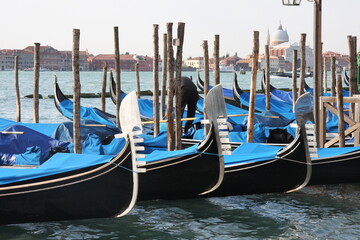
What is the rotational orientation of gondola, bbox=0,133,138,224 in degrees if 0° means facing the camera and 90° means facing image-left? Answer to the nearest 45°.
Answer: approximately 270°

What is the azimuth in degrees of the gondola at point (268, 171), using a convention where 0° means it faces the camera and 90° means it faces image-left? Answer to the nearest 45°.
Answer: approximately 270°

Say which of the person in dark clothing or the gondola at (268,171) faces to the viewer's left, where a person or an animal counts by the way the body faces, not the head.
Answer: the person in dark clothing

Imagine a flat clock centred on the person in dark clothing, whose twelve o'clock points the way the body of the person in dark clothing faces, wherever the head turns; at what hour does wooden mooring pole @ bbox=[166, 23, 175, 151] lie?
The wooden mooring pole is roughly at 9 o'clock from the person in dark clothing.

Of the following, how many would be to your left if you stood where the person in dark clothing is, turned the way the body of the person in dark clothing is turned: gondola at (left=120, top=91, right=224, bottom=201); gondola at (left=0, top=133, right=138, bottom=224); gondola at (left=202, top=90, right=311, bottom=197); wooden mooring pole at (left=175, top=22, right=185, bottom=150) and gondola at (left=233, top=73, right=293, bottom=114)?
4

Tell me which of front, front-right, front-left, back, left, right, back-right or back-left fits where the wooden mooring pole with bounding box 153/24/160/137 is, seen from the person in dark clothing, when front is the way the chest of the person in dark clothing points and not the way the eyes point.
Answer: front-left

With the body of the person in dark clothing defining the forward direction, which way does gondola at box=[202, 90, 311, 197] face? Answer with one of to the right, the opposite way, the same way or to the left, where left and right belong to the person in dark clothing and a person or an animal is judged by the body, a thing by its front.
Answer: the opposite way

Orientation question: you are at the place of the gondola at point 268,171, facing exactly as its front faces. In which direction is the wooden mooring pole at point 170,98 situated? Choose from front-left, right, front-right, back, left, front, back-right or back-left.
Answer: back-left

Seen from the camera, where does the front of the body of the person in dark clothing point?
to the viewer's left

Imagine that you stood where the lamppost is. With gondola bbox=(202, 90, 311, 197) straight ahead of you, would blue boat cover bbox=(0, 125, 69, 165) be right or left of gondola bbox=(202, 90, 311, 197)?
right

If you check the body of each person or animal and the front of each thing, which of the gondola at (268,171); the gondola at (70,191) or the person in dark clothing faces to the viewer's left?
the person in dark clothing
